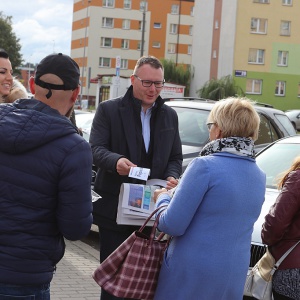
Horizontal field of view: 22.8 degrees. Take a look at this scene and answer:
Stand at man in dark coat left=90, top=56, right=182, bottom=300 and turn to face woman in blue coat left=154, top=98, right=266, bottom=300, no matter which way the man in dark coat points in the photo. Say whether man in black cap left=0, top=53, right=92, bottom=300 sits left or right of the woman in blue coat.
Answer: right

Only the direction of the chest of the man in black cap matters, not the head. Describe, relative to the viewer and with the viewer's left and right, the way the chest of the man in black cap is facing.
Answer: facing away from the viewer and to the right of the viewer

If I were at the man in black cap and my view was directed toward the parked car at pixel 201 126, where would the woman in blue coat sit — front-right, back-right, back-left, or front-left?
front-right

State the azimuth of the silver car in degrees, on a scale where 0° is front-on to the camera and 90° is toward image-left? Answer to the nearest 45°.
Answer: approximately 45°

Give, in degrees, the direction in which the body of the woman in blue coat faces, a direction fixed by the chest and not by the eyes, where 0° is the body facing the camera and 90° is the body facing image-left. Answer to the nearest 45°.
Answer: approximately 135°

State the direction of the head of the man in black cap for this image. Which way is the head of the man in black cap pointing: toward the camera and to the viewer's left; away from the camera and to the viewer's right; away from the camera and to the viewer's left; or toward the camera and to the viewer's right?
away from the camera and to the viewer's right

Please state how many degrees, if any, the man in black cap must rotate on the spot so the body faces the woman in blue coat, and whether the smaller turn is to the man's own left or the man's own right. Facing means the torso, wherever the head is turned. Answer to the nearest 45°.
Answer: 0° — they already face them

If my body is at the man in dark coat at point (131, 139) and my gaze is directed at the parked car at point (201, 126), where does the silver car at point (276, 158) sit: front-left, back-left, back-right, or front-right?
front-right

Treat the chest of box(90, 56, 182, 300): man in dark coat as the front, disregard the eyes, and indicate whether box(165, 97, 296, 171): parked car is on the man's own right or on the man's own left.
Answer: on the man's own left
